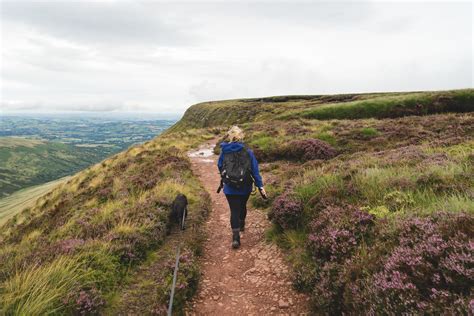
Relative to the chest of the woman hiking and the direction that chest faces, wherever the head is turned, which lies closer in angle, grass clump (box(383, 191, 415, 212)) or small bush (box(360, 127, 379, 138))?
the small bush

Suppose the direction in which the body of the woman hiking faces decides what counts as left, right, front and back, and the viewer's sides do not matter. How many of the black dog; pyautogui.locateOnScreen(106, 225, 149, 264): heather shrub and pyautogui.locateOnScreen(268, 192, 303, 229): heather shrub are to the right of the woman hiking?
1

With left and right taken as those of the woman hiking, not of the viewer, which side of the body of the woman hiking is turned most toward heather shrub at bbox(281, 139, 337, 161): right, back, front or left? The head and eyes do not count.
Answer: front

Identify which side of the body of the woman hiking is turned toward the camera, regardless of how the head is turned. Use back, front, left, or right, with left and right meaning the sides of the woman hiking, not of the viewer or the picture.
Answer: back

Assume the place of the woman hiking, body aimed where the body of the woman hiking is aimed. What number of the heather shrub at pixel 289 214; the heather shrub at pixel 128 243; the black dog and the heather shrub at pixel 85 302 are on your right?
1

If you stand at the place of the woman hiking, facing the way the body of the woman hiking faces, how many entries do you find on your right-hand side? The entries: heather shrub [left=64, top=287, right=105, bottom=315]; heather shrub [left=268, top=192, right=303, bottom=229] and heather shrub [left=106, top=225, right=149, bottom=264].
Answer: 1

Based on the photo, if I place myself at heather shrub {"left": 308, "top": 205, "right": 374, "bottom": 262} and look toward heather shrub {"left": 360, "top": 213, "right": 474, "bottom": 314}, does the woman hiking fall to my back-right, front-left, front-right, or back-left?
back-right

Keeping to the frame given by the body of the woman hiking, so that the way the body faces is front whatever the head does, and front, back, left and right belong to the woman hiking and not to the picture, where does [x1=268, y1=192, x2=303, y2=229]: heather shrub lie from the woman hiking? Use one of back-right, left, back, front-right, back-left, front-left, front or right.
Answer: right

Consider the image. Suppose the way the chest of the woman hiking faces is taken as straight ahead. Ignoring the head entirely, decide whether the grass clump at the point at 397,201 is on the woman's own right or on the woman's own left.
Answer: on the woman's own right

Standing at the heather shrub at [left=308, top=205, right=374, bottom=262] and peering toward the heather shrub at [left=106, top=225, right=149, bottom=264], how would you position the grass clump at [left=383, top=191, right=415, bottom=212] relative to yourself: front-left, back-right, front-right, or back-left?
back-right

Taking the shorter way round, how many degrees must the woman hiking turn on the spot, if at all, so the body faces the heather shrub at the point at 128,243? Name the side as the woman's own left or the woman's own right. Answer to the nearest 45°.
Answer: approximately 90° to the woman's own left

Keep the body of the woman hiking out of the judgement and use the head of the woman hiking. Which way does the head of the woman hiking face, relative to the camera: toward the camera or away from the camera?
away from the camera

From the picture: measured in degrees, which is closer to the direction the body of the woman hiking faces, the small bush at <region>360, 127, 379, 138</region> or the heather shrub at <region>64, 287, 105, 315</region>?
the small bush

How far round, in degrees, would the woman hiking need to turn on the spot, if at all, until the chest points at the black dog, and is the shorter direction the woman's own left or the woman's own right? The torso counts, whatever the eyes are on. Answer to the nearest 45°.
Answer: approximately 45° to the woman's own left
